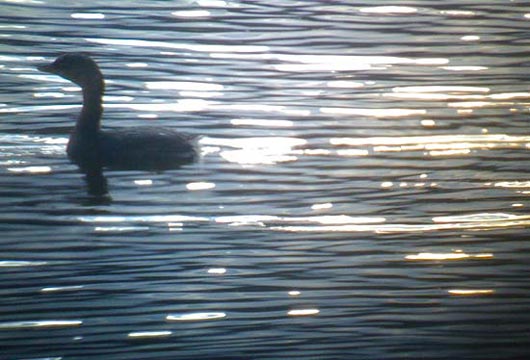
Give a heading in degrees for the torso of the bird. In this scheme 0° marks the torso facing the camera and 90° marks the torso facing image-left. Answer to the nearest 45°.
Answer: approximately 90°
